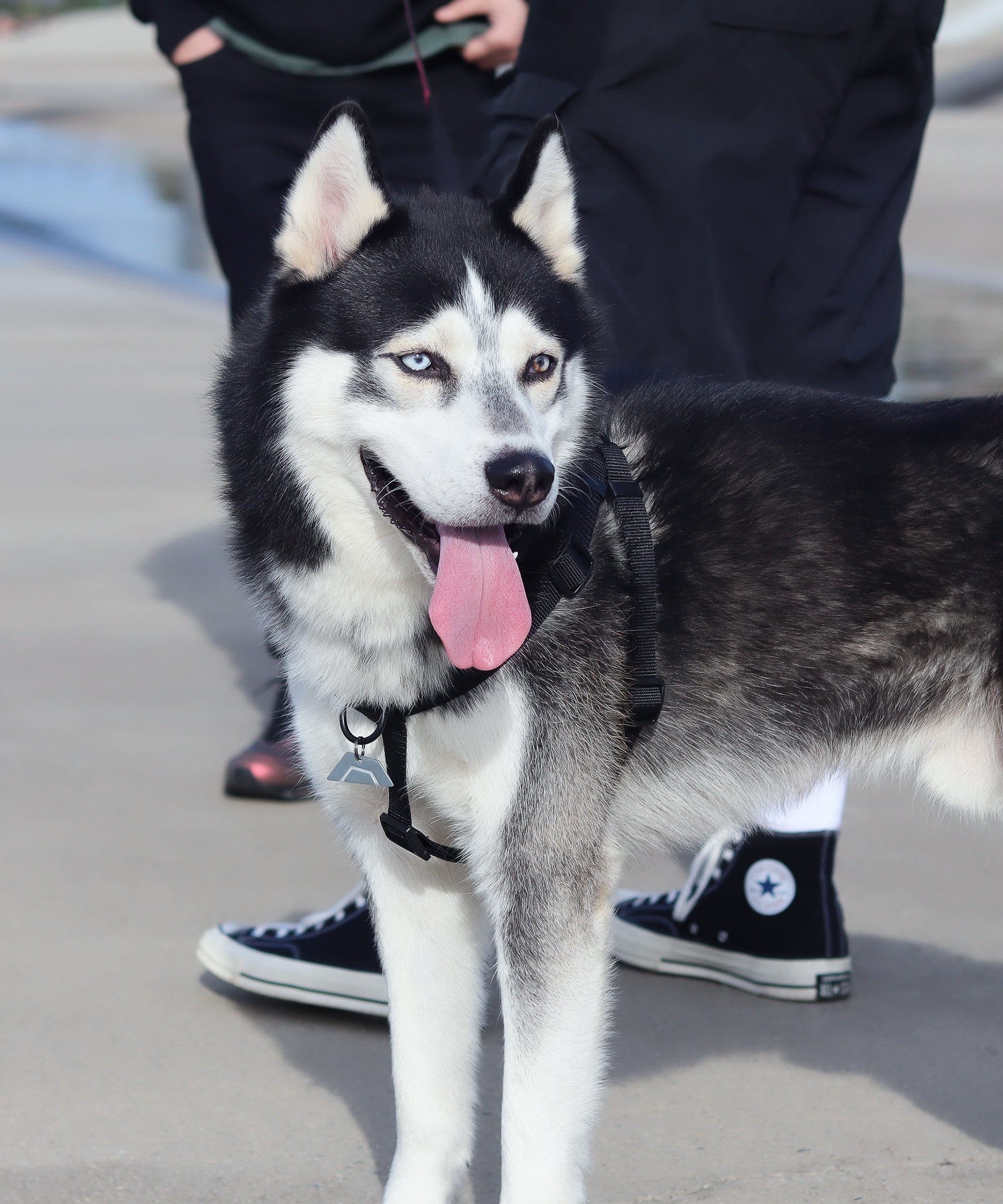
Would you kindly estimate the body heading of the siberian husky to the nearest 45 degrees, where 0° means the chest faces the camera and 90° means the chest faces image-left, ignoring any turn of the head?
approximately 45°
